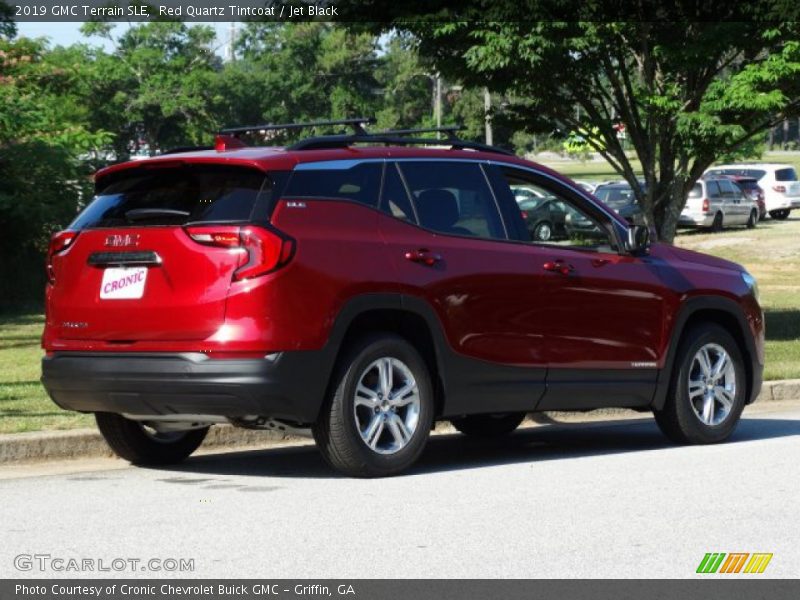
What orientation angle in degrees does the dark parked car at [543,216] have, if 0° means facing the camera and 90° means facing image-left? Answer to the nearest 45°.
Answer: approximately 225°

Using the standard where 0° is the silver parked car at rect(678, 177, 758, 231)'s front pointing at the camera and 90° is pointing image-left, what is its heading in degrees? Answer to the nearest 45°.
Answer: approximately 225°

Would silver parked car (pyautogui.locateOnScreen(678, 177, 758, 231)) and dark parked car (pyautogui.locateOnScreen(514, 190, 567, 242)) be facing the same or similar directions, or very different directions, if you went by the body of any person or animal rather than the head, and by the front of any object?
same or similar directions

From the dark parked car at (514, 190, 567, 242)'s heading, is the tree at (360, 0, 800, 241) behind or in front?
in front

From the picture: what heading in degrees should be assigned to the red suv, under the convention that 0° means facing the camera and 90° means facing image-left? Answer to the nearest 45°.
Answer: approximately 225°

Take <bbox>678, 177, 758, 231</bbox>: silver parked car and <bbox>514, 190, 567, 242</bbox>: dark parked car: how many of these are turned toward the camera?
0

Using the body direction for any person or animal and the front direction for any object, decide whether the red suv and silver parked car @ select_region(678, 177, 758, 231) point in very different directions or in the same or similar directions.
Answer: same or similar directions

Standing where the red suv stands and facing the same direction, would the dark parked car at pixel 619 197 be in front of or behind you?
in front

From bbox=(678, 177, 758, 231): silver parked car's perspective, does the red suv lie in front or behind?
behind
